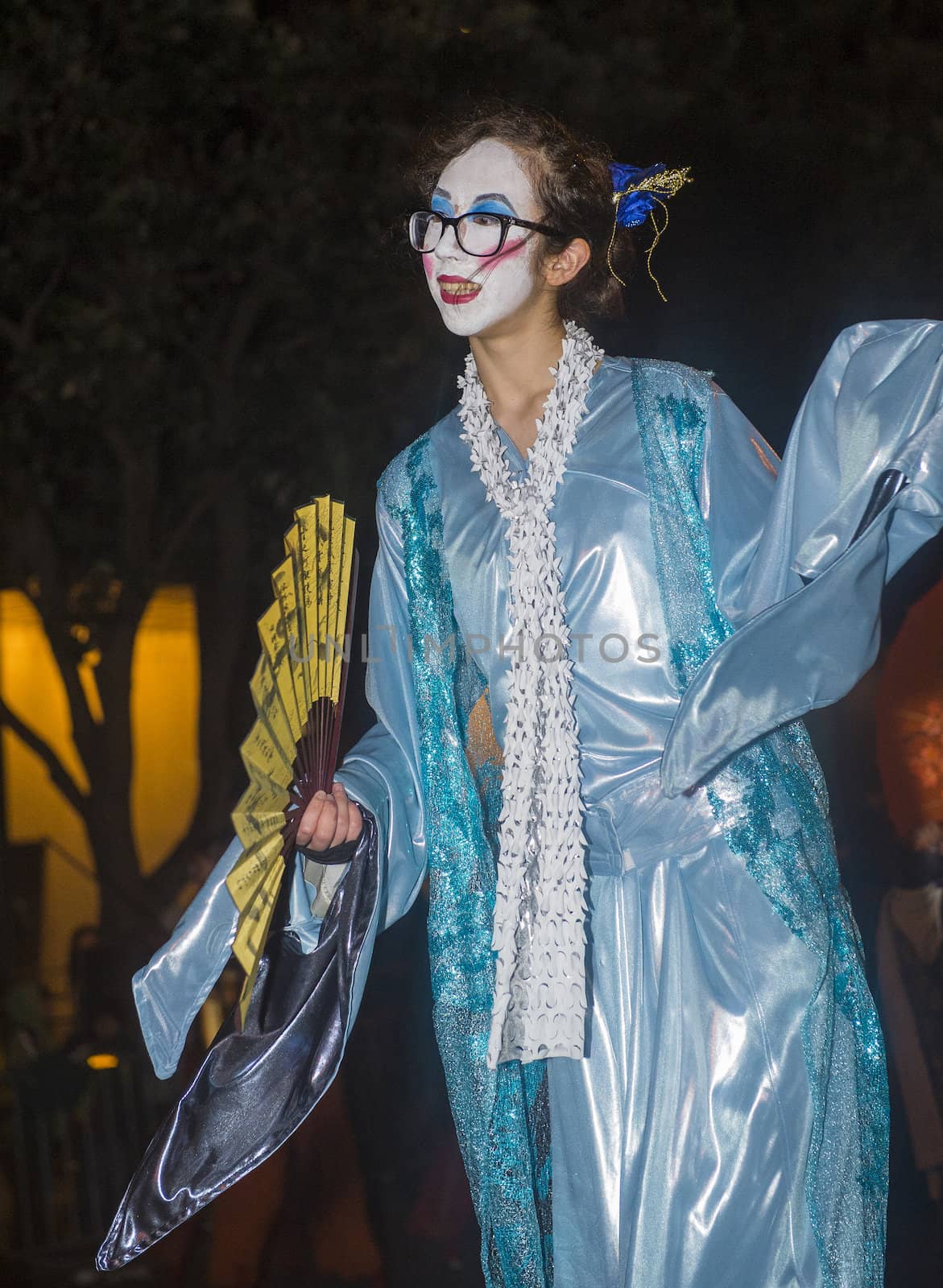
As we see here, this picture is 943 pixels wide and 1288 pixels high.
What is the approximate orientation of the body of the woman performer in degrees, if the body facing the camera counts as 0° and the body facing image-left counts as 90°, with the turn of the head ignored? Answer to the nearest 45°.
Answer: approximately 45°
